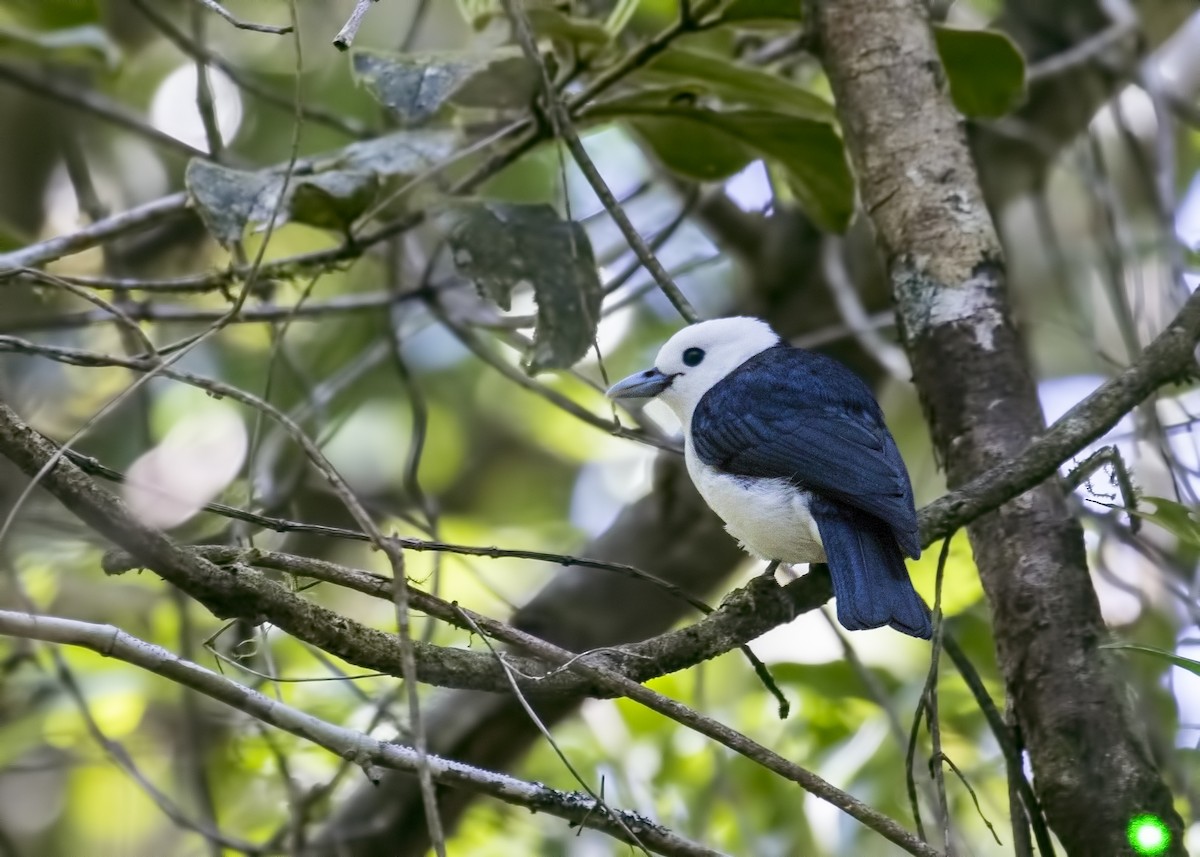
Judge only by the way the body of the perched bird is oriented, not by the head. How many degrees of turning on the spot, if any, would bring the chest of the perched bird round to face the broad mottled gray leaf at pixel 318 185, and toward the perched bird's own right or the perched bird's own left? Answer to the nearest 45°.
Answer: approximately 45° to the perched bird's own left

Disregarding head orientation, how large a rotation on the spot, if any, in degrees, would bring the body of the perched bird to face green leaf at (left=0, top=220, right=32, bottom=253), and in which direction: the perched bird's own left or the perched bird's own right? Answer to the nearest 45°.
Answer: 0° — it already faces it

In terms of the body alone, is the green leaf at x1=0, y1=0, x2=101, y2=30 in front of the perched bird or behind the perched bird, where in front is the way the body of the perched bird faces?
in front

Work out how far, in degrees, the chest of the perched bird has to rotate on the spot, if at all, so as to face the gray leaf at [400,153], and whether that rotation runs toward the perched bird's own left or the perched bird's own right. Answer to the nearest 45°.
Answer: approximately 45° to the perched bird's own left

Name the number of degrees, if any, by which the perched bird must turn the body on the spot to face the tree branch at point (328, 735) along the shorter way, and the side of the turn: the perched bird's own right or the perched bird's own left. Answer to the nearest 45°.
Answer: approximately 45° to the perched bird's own left

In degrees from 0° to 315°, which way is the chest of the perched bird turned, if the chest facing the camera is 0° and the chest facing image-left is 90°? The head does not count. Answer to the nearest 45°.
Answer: approximately 90°

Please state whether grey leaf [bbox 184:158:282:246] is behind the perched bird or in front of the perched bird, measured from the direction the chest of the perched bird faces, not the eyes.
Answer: in front
